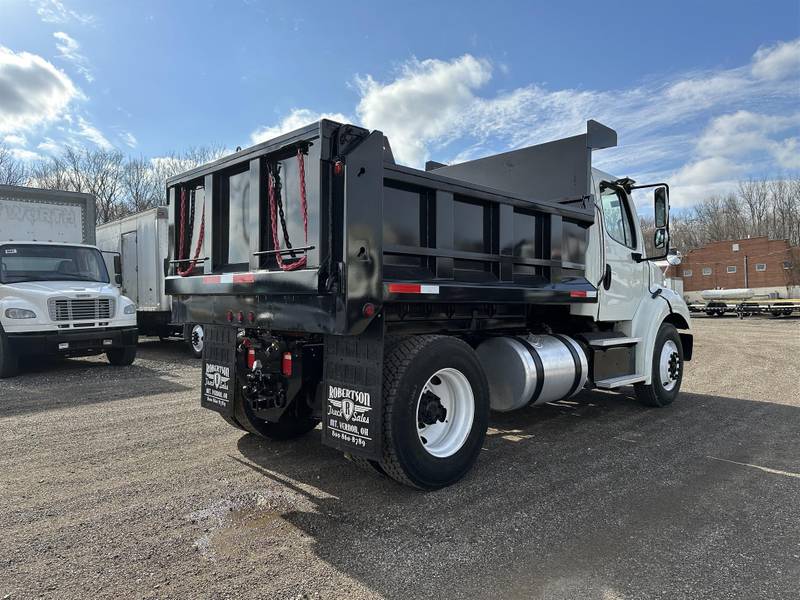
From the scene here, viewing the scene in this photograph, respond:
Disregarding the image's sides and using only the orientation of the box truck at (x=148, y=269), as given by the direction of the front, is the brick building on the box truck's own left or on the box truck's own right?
on the box truck's own left

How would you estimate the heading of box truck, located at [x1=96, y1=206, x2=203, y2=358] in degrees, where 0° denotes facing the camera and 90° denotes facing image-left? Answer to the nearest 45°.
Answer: approximately 315°

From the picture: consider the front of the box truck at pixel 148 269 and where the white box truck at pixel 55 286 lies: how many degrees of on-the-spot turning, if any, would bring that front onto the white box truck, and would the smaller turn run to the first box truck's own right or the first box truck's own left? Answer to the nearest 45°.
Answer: approximately 90° to the first box truck's own right
